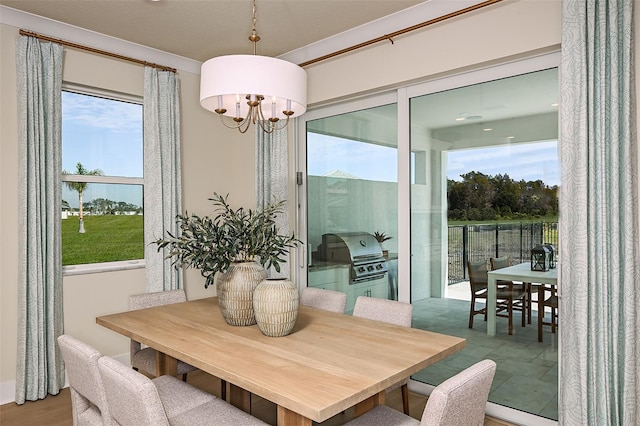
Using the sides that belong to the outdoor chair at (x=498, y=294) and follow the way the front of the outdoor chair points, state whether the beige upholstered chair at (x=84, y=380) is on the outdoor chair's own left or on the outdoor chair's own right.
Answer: on the outdoor chair's own right

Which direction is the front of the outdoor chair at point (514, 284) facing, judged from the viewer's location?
facing the viewer and to the right of the viewer

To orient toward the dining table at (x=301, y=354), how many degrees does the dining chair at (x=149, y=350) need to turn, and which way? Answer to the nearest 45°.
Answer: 0° — it already faces it

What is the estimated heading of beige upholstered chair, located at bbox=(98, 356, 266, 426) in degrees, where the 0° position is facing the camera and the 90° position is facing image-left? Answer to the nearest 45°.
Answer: approximately 225°

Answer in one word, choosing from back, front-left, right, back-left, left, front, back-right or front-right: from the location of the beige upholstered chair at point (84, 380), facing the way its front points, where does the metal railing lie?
front-right

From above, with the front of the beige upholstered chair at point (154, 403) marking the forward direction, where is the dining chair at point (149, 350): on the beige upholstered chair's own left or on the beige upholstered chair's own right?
on the beige upholstered chair's own left

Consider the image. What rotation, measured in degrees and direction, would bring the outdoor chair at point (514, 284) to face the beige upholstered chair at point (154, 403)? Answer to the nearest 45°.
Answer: approximately 90° to its right

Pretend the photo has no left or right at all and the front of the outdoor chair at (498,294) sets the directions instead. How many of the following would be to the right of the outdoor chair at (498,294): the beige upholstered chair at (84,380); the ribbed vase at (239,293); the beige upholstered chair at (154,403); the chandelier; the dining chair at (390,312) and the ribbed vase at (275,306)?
6

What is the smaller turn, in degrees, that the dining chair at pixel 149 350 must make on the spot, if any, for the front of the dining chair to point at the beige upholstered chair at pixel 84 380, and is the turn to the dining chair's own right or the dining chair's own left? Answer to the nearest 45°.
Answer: approximately 45° to the dining chair's own right

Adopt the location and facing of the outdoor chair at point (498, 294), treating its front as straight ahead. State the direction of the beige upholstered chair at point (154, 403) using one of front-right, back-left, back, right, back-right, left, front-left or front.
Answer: right

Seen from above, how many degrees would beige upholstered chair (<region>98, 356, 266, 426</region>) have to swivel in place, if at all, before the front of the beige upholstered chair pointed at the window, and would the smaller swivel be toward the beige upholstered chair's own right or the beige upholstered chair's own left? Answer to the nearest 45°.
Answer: approximately 45° to the beige upholstered chair's own left

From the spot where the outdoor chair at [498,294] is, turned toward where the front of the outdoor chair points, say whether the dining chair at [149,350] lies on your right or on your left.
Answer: on your right

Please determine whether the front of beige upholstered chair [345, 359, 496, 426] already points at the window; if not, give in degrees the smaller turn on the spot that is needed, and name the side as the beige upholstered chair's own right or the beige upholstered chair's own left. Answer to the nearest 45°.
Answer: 0° — it already faces it

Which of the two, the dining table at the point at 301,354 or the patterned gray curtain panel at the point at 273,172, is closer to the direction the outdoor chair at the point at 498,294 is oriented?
the dining table
